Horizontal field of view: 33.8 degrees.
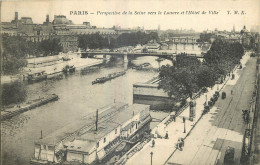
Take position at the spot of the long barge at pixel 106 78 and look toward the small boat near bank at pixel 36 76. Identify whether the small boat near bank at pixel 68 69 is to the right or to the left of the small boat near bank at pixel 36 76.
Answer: right

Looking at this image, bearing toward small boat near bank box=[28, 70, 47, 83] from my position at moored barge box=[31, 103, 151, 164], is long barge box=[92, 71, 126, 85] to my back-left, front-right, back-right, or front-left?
front-right
